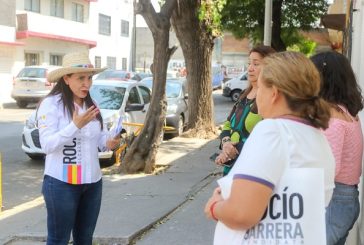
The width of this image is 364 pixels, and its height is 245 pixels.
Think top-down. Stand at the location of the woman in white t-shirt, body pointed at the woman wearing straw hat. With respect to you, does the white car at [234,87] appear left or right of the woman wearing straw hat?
right

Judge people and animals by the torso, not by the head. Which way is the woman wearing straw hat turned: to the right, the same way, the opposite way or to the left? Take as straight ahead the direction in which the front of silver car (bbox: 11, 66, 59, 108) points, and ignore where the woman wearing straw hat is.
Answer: to the right

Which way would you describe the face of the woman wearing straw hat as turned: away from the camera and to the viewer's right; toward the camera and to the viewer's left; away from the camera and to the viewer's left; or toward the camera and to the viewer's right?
toward the camera and to the viewer's right

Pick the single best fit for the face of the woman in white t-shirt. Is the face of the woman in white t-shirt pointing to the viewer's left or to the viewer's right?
to the viewer's left

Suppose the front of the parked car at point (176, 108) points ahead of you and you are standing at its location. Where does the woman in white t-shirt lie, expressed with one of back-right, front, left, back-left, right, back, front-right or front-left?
front-left

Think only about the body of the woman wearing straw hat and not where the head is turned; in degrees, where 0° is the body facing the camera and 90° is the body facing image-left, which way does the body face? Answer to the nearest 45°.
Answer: approximately 315°

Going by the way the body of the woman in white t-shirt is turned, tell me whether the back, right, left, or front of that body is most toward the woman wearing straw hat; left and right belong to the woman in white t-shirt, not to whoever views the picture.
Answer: front

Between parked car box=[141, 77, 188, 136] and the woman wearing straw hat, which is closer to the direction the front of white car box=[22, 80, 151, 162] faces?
the woman wearing straw hat

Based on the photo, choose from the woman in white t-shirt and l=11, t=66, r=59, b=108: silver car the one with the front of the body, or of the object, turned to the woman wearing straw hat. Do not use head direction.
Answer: the woman in white t-shirt

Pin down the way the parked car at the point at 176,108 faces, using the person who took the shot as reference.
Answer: facing the viewer and to the left of the viewer

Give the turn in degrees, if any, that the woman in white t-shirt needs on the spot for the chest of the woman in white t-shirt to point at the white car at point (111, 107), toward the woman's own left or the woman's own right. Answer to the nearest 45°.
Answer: approximately 45° to the woman's own right

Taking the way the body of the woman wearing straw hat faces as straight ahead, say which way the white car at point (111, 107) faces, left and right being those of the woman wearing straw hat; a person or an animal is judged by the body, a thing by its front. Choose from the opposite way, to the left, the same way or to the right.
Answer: to the right

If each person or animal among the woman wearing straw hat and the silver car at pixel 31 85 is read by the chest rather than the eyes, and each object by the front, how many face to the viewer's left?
0

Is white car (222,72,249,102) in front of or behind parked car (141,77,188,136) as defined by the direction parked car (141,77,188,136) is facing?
behind

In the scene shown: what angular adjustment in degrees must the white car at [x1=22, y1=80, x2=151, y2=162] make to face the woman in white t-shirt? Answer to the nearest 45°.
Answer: approximately 45° to its left

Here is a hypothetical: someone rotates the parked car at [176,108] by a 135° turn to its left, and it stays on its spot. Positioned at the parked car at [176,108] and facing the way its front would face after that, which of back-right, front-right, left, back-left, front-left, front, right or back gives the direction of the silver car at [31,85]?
back-left

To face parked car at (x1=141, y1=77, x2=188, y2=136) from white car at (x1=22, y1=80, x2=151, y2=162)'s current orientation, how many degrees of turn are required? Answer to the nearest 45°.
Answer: approximately 180°
